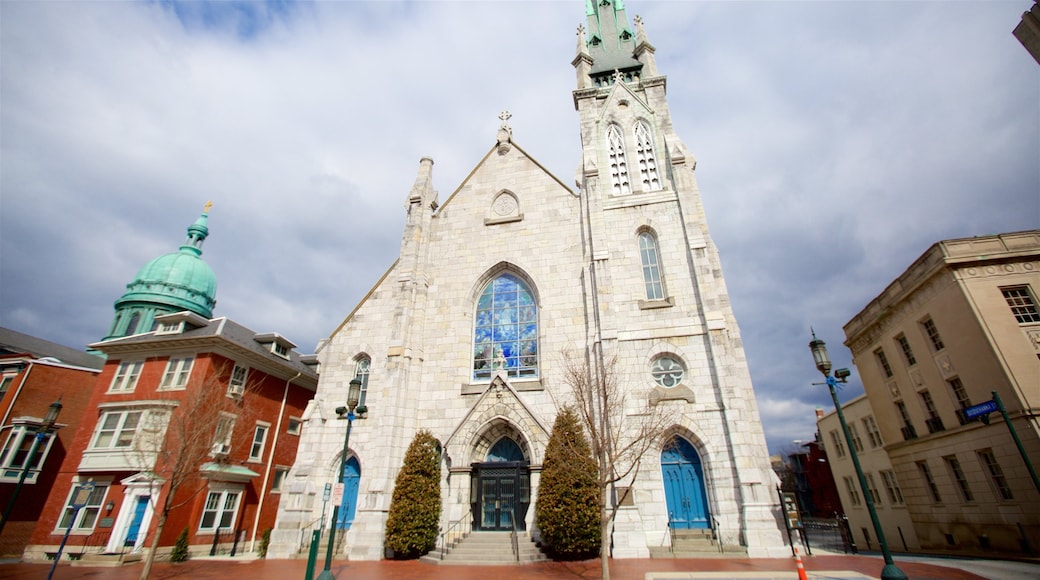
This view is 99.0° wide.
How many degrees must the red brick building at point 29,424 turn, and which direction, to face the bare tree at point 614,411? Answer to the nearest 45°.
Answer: approximately 90° to its left

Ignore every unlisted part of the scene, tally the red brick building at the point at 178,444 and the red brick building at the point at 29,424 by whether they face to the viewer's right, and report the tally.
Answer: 0

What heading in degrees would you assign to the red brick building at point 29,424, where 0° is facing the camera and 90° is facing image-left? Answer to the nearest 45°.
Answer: approximately 45°

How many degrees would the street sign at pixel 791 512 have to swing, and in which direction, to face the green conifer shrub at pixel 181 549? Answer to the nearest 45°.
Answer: approximately 90° to its right

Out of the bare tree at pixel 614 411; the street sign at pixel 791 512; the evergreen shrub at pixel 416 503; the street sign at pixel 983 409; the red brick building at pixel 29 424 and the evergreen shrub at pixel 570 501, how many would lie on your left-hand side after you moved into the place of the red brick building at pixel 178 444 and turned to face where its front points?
5

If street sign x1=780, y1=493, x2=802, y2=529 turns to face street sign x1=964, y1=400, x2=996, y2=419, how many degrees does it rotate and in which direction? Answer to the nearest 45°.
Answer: approximately 90° to its left

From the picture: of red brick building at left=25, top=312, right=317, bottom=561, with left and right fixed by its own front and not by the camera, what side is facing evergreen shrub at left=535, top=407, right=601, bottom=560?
left

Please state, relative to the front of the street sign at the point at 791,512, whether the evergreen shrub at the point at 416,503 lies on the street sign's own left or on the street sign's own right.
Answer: on the street sign's own right

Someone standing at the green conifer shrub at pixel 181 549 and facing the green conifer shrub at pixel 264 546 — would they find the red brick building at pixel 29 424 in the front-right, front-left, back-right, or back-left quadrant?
back-left

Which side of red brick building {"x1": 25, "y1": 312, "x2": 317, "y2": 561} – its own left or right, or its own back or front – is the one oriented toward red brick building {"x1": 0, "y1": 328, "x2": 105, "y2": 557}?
right

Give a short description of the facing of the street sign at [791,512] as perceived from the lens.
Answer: facing the viewer

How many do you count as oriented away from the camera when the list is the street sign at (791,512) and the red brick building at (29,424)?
0

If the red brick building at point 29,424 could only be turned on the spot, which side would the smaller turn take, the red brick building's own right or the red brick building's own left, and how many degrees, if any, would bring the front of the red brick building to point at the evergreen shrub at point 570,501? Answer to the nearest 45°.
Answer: approximately 90° to the red brick building's own left

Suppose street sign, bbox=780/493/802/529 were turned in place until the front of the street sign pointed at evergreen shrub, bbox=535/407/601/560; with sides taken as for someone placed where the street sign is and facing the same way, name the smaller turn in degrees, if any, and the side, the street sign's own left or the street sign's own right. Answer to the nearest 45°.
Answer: approximately 45° to the street sign's own right

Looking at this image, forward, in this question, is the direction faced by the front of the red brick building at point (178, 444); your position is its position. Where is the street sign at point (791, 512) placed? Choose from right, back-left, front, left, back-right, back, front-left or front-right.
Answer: left

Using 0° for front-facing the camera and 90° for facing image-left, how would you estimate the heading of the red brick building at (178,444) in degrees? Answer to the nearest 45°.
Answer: approximately 45°
